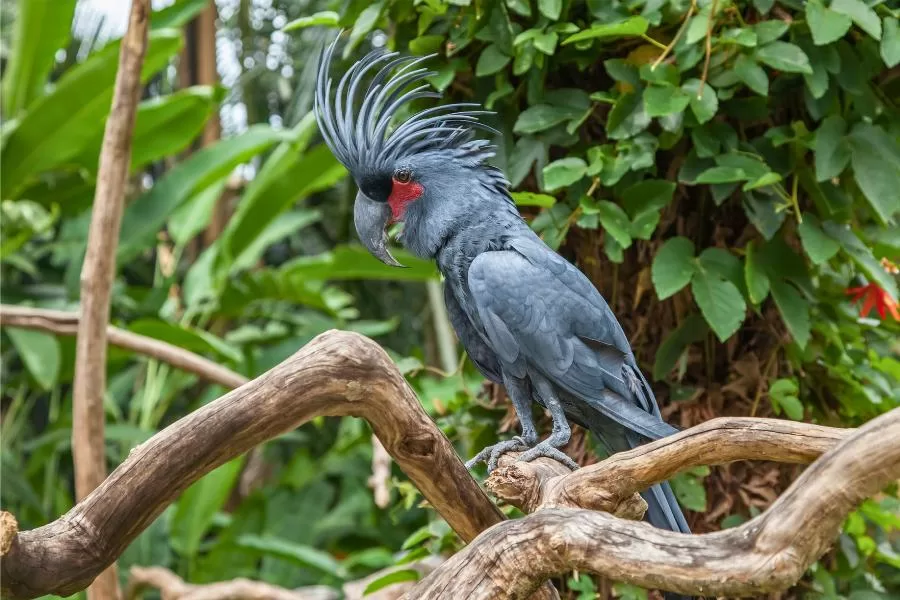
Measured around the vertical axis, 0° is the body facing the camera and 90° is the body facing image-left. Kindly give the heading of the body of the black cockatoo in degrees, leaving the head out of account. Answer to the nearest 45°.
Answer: approximately 90°
